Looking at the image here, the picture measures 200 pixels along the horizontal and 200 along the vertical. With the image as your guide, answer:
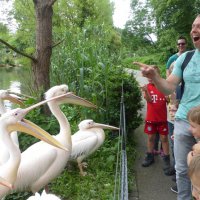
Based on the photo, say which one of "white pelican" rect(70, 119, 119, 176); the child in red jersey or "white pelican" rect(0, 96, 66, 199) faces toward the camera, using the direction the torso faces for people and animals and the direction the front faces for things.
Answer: the child in red jersey

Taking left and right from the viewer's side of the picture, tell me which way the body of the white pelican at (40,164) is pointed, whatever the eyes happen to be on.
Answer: facing to the right of the viewer

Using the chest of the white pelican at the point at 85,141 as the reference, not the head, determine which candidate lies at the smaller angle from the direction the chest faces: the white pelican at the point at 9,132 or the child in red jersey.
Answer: the child in red jersey

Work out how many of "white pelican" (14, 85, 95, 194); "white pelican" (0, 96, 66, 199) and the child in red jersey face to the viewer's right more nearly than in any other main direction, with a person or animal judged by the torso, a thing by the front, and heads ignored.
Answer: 2

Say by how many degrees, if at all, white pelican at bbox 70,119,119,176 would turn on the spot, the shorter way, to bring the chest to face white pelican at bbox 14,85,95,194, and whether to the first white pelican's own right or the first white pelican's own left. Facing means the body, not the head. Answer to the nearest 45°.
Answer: approximately 135° to the first white pelican's own right

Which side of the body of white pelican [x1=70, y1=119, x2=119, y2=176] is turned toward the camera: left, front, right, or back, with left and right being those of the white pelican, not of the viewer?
right

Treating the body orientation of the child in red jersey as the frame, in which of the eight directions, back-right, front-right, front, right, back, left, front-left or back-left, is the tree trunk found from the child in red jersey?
right

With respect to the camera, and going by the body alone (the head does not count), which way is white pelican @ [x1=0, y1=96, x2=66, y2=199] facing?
to the viewer's right

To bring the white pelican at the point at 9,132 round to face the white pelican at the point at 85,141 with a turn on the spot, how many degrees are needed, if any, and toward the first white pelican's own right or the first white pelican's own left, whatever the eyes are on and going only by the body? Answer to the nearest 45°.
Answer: approximately 45° to the first white pelican's own left

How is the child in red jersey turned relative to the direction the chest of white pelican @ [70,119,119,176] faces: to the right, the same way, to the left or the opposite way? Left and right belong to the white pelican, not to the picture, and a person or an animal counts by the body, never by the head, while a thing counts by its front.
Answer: to the right

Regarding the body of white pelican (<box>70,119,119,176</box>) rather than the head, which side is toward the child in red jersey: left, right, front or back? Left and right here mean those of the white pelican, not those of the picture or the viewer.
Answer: front

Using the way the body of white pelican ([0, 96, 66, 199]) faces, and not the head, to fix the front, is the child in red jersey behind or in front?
in front

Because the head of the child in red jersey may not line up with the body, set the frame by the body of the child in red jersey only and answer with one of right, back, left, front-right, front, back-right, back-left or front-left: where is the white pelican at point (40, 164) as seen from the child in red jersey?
front-right
